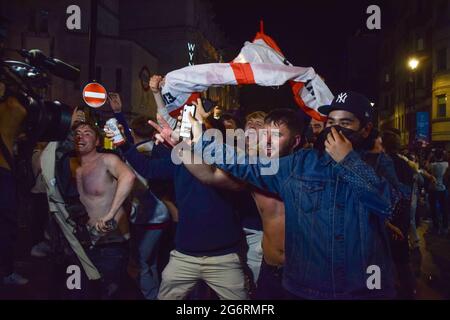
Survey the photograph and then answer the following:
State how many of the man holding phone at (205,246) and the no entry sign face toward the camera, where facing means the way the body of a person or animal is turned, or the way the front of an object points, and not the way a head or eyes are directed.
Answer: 2

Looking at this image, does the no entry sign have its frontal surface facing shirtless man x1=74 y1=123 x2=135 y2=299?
yes

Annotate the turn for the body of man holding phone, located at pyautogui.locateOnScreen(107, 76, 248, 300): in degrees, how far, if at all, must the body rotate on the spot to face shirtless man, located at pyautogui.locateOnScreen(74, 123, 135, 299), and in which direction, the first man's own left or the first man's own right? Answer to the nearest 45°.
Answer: approximately 135° to the first man's own right

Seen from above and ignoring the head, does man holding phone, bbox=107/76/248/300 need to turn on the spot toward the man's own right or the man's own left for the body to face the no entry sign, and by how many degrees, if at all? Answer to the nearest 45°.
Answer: approximately 180°

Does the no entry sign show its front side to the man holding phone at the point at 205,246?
yes

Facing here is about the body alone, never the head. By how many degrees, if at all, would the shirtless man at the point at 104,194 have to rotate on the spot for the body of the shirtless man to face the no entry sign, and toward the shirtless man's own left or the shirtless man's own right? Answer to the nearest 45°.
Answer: approximately 135° to the shirtless man's own right

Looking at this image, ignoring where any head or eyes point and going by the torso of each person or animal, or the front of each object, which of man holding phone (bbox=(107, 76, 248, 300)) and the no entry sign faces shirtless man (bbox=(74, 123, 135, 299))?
the no entry sign

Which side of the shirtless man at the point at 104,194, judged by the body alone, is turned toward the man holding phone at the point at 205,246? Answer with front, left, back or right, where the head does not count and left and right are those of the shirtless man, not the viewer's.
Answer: left

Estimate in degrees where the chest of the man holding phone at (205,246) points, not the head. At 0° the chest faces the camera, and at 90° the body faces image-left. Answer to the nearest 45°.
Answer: approximately 0°
